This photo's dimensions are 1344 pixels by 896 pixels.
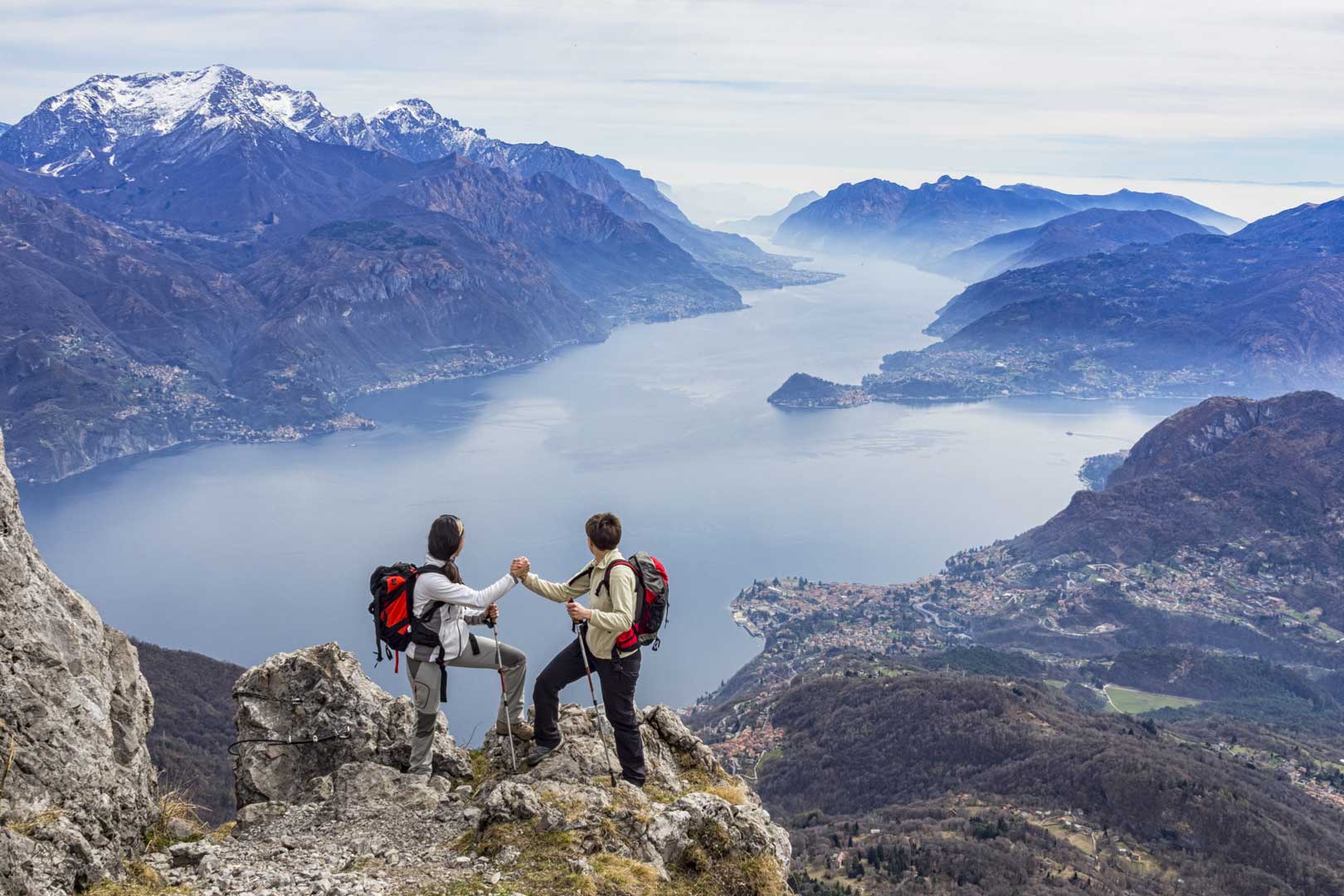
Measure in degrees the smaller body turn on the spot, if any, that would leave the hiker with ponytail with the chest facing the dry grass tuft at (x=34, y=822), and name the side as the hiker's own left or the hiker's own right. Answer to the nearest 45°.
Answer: approximately 135° to the hiker's own right

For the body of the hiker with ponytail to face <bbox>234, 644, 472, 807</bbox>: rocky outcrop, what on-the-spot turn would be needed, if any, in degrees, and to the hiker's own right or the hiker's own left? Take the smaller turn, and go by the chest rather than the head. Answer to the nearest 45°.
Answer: approximately 135° to the hiker's own left

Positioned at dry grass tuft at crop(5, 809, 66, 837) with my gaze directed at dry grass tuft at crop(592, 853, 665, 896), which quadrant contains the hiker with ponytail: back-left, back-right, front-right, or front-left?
front-left

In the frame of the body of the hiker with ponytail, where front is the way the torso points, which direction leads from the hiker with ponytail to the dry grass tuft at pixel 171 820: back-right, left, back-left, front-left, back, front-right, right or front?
back

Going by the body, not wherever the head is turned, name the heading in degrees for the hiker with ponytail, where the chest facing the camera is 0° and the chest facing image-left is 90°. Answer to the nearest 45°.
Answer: approximately 270°

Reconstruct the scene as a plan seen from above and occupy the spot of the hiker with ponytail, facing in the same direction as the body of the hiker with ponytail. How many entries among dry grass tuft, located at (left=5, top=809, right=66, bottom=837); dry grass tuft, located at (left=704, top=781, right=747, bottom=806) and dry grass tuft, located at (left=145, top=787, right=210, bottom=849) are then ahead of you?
1

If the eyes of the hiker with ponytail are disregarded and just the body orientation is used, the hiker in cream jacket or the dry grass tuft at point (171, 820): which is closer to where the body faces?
the hiker in cream jacket

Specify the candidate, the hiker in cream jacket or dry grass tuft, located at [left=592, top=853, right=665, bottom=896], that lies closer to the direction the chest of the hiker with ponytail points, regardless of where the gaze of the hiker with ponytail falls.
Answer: the hiker in cream jacket

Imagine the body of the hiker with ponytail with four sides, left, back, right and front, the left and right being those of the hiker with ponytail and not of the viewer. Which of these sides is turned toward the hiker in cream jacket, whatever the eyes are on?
front

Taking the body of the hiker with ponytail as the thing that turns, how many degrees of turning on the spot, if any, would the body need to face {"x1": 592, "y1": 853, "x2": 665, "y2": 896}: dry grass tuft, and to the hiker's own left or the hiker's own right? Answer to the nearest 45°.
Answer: approximately 45° to the hiker's own right

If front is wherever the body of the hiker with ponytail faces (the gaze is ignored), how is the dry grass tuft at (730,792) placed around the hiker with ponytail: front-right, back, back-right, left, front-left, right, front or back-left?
front

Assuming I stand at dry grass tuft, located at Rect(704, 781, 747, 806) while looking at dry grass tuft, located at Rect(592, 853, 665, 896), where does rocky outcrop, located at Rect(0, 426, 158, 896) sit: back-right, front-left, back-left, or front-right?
front-right

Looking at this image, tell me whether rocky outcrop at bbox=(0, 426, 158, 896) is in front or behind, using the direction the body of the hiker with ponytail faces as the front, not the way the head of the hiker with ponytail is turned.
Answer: behind

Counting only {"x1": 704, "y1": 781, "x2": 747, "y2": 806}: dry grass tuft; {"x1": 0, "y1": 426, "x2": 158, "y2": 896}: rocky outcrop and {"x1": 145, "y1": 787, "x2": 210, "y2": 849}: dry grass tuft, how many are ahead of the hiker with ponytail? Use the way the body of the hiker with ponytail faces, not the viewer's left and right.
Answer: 1
